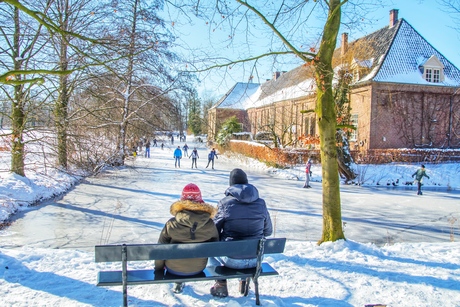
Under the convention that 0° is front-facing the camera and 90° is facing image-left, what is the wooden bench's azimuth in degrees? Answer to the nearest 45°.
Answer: approximately 180°

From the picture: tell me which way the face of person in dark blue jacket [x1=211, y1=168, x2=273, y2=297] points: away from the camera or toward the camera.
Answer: away from the camera

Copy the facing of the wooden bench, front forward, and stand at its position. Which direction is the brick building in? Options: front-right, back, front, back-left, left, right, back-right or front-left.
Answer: front-right

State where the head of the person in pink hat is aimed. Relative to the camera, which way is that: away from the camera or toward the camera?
away from the camera

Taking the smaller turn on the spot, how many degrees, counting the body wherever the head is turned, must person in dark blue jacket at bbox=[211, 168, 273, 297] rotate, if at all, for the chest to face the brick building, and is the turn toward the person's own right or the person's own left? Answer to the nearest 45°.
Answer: approximately 45° to the person's own right

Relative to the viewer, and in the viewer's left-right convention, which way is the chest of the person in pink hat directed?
facing away from the viewer

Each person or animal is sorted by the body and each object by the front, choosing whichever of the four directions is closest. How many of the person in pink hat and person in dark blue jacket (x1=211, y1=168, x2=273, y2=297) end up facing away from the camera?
2

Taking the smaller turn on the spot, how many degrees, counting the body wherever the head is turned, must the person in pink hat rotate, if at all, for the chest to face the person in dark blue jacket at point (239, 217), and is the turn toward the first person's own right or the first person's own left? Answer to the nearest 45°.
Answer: approximately 45° to the first person's own right

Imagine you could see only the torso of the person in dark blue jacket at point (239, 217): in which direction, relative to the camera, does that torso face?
away from the camera
